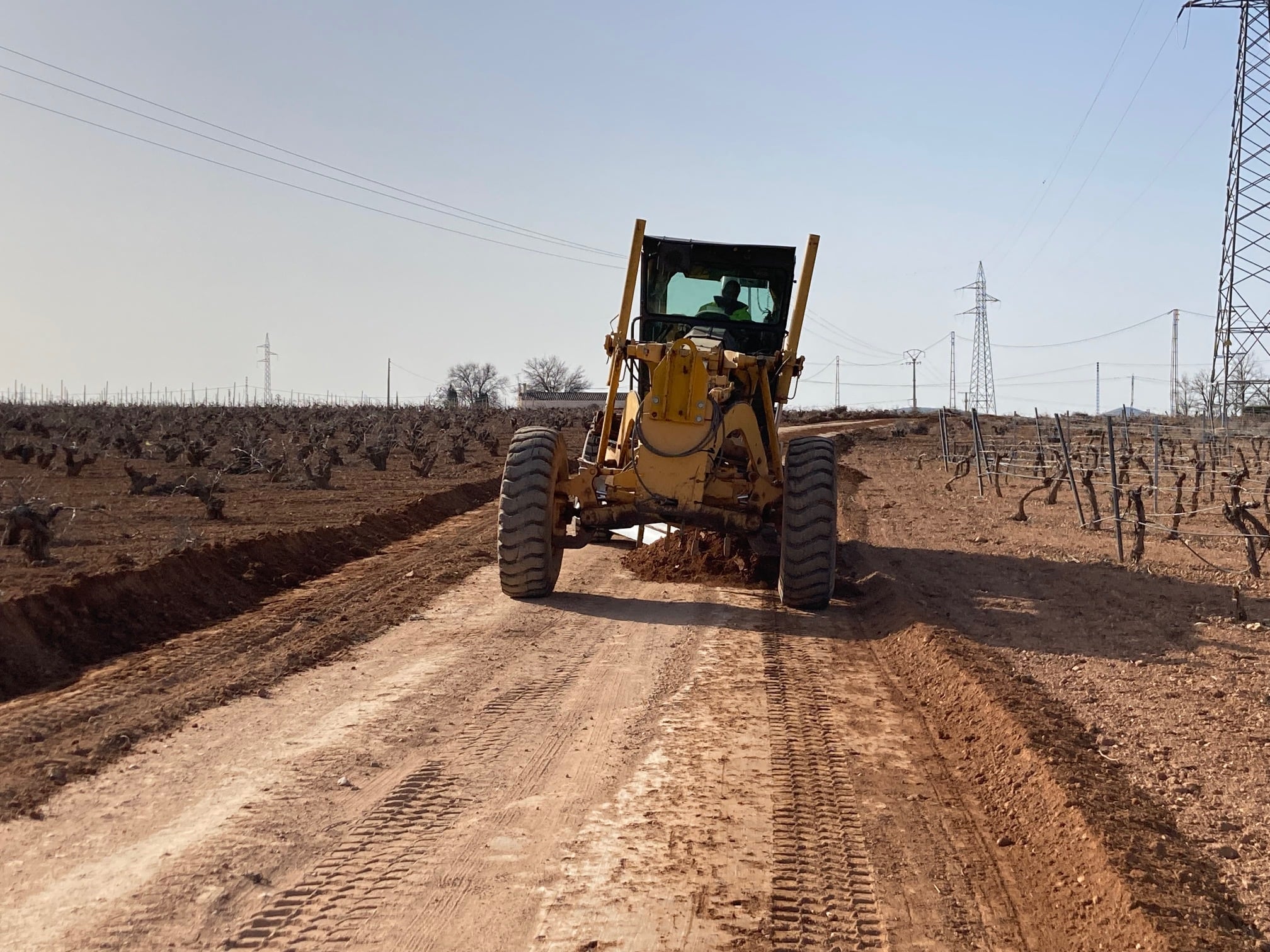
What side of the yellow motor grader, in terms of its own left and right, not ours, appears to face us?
front

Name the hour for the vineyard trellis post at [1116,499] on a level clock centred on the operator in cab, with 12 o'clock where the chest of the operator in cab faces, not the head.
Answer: The vineyard trellis post is roughly at 8 o'clock from the operator in cab.

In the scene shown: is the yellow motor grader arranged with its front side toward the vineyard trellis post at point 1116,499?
no

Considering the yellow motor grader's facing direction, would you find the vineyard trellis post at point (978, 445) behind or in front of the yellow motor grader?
behind

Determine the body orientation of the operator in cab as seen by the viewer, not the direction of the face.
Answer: toward the camera

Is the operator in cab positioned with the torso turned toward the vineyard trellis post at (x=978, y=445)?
no
